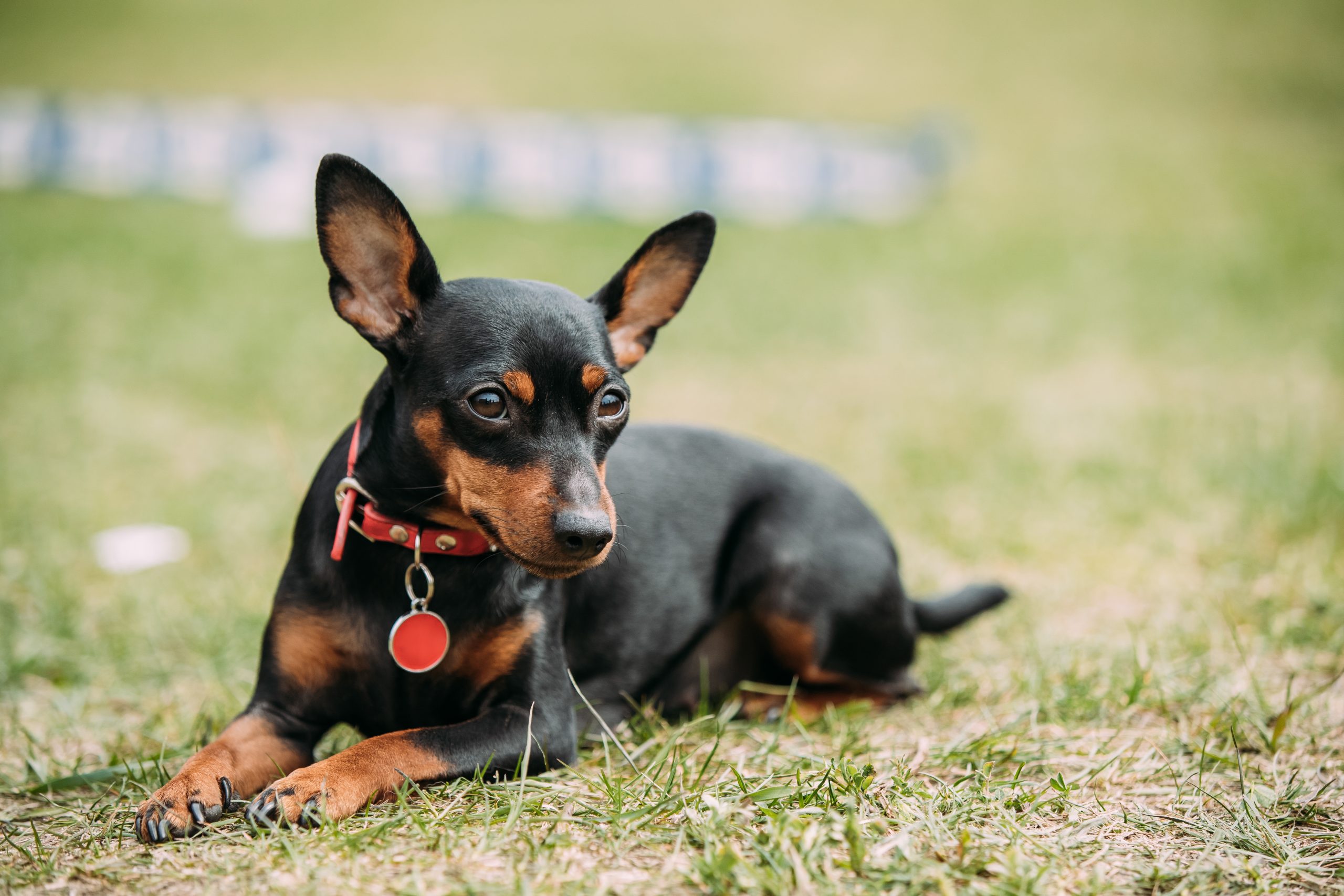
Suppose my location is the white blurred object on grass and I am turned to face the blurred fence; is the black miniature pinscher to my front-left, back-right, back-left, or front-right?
back-right

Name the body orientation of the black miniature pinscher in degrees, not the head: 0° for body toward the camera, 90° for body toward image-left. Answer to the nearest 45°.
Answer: approximately 45°

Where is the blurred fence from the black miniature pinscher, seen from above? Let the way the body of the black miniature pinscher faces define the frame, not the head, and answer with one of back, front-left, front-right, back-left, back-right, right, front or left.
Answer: back-right

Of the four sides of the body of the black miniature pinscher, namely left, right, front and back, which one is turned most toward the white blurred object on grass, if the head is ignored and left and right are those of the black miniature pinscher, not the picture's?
right
